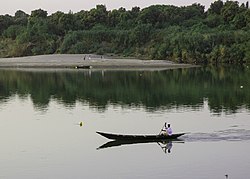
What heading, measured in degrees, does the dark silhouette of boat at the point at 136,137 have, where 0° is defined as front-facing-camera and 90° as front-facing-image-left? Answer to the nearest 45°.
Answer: approximately 90°
